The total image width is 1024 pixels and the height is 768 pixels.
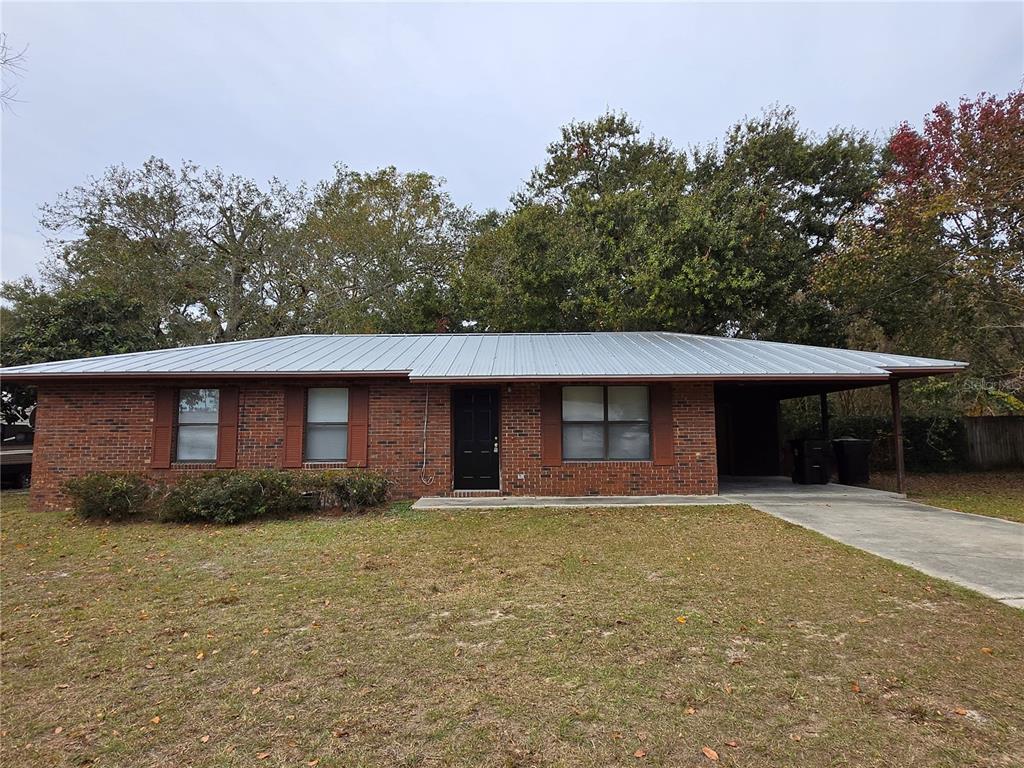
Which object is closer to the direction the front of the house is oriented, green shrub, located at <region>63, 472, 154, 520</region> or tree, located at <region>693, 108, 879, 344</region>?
the green shrub

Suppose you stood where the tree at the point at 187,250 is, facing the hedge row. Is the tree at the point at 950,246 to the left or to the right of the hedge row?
left

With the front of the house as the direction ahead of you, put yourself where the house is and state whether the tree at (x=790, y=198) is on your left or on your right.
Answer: on your left

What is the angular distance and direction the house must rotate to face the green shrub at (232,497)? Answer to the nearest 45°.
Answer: approximately 45° to its right

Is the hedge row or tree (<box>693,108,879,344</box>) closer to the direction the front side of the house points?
the hedge row

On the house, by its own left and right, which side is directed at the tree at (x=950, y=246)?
left

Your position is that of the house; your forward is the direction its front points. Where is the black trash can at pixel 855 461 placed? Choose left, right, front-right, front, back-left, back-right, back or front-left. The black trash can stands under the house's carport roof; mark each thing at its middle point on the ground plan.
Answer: left

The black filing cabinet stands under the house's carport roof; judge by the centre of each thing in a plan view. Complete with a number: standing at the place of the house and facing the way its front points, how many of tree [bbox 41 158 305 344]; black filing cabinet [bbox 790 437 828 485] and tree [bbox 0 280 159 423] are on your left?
1

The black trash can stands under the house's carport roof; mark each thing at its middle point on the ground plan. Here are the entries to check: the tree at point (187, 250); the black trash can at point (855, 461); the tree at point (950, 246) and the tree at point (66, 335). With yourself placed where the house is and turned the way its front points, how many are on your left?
2

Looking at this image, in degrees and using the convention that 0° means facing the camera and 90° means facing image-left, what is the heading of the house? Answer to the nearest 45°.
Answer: approximately 0°

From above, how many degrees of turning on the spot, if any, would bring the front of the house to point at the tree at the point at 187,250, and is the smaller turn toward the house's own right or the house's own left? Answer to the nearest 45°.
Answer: approximately 135° to the house's own right
